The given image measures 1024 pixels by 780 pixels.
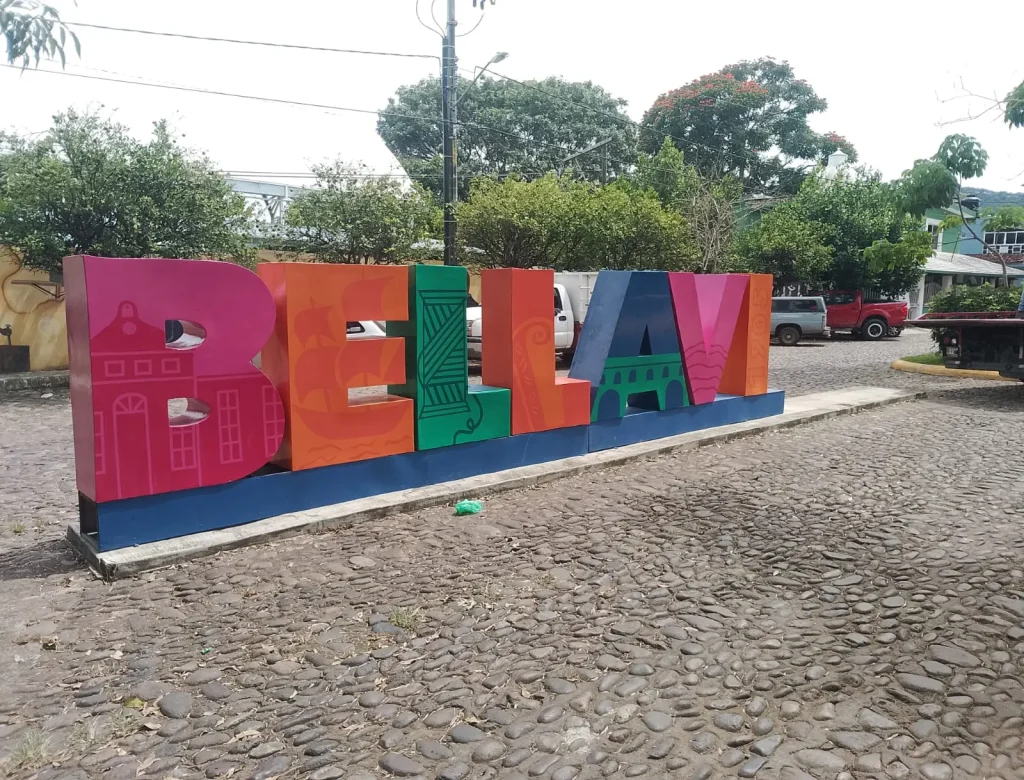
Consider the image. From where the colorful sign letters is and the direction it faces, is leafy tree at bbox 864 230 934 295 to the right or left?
on its left

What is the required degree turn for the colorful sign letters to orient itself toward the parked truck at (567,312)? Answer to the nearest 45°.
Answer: approximately 135° to its left

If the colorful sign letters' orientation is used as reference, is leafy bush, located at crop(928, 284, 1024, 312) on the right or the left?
on its left

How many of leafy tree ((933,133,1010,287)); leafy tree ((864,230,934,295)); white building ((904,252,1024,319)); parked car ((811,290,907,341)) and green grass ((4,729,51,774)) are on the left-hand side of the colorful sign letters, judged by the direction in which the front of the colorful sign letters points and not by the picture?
4

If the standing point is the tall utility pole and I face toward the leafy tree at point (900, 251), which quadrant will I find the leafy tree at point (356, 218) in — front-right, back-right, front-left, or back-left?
back-left

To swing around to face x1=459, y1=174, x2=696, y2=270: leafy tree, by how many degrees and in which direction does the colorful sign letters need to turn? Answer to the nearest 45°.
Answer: approximately 135° to its left

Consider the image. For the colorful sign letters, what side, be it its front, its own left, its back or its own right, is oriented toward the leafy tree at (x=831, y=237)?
left

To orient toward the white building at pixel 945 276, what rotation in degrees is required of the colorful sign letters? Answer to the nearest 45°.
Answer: approximately 90° to its left

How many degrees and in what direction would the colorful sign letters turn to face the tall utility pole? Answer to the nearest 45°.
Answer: approximately 135° to its left

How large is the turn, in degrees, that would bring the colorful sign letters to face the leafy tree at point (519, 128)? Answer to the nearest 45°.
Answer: approximately 135° to its left

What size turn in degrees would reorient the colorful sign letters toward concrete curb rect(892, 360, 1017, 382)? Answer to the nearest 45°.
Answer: approximately 90° to its left

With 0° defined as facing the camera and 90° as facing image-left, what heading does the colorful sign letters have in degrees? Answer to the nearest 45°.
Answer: approximately 315°
